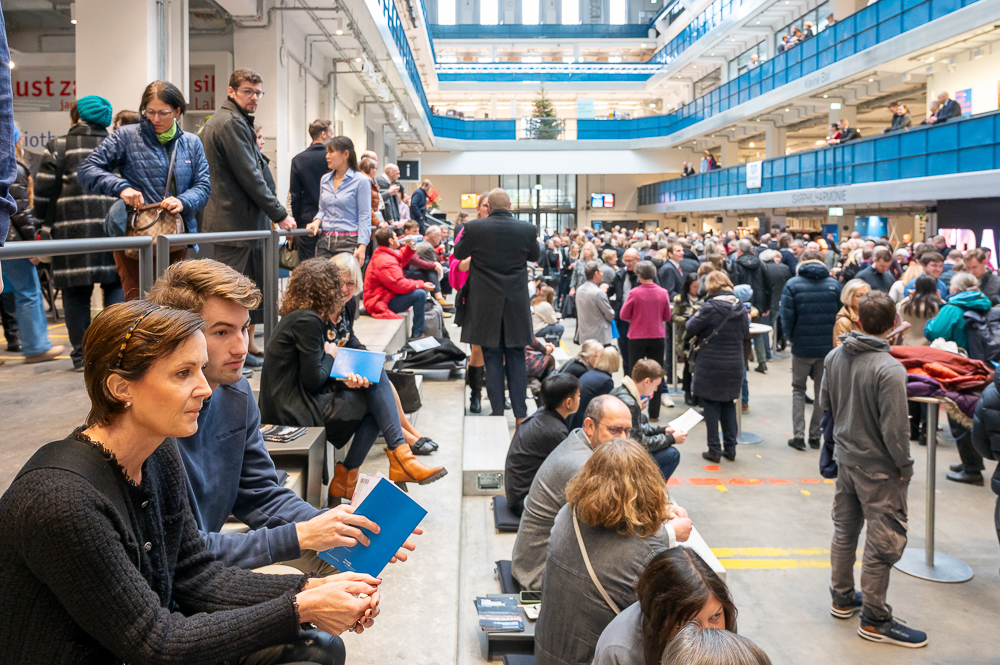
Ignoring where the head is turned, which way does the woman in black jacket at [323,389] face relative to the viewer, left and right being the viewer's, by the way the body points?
facing to the right of the viewer

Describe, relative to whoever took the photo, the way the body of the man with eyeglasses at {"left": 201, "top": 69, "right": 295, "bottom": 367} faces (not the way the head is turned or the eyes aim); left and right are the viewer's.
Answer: facing to the right of the viewer

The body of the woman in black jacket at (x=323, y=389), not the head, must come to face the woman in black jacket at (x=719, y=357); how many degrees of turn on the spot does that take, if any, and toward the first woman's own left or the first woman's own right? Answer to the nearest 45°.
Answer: approximately 45° to the first woman's own left

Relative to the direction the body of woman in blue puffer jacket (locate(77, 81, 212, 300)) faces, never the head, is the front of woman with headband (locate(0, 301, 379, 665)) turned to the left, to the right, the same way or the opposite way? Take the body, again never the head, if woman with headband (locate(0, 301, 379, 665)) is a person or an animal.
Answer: to the left

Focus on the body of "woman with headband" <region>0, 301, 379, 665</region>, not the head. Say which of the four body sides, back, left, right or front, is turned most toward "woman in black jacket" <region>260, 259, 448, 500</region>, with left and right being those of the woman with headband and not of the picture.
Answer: left

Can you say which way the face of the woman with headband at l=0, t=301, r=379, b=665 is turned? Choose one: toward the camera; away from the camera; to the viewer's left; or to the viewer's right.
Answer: to the viewer's right

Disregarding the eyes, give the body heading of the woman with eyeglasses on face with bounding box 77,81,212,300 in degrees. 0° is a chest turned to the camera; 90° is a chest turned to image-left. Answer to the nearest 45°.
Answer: approximately 0°

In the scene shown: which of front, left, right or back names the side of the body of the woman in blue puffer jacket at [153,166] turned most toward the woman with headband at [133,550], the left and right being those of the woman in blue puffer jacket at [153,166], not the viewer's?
front

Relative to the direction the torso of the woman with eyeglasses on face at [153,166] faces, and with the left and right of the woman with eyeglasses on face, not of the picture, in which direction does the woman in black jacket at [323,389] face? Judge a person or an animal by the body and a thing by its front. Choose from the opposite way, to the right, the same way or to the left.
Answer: to the left
